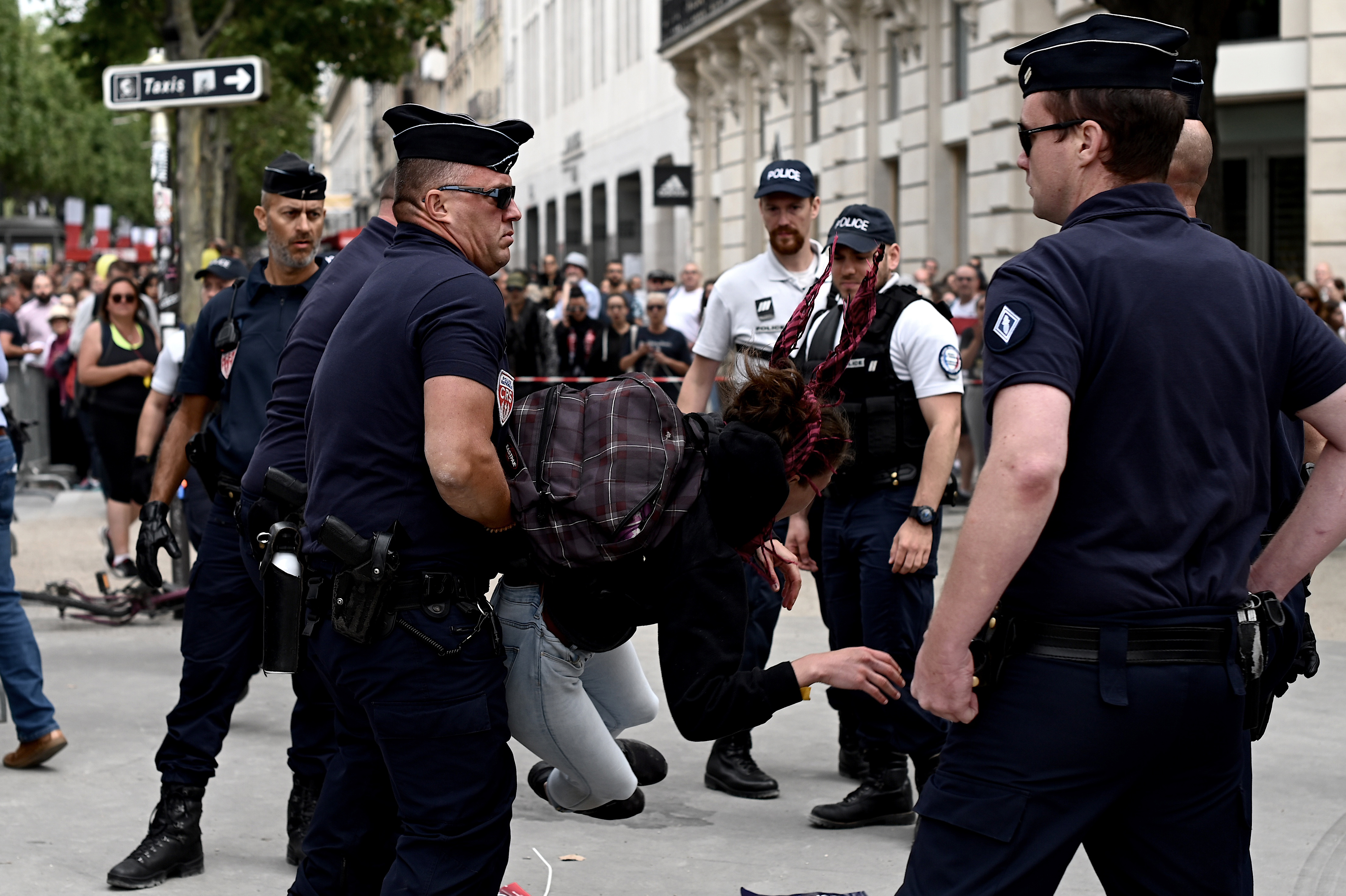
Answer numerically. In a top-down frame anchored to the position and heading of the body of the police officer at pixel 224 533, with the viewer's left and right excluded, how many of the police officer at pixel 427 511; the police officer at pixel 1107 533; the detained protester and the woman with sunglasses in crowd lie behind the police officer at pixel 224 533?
1

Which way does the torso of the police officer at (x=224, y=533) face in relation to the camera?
toward the camera

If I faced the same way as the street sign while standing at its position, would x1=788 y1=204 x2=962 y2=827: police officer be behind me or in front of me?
in front

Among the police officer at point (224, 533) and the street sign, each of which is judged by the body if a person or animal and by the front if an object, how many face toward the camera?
2

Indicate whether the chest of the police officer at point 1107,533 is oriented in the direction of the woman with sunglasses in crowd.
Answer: yes

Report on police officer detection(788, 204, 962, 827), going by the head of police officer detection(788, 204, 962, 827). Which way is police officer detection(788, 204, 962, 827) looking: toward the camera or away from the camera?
toward the camera

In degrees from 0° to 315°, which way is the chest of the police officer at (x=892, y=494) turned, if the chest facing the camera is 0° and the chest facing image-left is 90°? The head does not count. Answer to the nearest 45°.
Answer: approximately 45°

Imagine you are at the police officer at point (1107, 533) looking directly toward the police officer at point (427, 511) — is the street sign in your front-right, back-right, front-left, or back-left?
front-right

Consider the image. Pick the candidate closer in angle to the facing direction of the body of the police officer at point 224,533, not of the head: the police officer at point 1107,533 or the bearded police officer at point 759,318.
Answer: the police officer

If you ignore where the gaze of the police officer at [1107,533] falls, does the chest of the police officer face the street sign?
yes

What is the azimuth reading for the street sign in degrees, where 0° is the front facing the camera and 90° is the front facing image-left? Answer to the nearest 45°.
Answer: approximately 0°

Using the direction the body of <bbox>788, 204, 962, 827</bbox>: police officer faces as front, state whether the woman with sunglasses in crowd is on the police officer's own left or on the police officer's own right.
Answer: on the police officer's own right

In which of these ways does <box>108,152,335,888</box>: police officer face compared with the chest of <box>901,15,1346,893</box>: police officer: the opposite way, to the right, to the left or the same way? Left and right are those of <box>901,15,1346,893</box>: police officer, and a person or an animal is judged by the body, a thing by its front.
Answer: the opposite way

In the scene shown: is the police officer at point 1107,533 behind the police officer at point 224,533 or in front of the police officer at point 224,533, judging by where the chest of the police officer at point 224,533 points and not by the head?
in front

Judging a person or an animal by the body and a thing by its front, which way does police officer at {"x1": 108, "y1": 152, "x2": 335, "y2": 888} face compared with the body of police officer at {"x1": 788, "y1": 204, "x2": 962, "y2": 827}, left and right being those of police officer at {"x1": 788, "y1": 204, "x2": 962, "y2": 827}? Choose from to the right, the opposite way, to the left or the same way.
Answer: to the left

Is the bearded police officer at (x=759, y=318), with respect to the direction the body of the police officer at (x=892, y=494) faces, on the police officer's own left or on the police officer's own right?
on the police officer's own right
